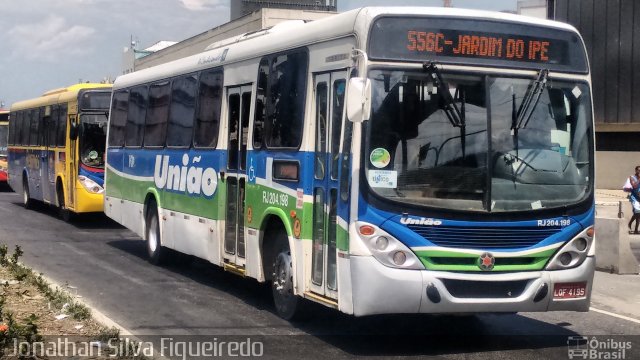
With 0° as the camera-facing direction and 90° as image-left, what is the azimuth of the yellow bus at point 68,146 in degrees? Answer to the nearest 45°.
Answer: approximately 315°

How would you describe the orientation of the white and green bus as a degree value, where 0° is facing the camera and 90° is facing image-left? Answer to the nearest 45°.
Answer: approximately 315°

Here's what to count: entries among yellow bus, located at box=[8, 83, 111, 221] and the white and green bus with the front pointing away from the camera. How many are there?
0

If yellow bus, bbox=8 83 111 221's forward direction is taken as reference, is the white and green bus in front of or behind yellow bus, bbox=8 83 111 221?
in front

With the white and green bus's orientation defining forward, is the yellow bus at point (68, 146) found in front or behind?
behind

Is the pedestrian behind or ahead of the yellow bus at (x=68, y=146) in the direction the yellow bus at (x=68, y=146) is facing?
ahead

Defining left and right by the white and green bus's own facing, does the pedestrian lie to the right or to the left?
on its left
